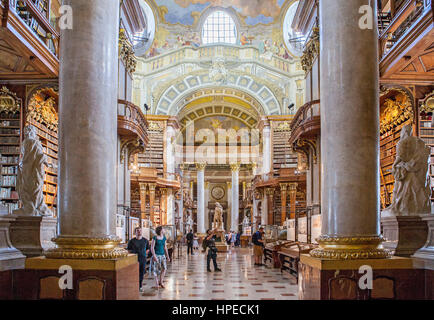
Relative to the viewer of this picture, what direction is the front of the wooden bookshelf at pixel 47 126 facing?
facing the viewer and to the right of the viewer

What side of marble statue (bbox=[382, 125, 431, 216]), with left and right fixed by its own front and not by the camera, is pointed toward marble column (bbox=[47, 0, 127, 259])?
front

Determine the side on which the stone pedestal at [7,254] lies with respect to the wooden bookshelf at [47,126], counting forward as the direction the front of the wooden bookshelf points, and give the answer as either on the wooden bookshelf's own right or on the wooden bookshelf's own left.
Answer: on the wooden bookshelf's own right

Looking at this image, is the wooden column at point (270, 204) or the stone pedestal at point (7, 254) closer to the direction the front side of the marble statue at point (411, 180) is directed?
the stone pedestal

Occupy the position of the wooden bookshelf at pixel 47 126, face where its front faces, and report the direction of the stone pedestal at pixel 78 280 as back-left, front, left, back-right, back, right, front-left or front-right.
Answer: front-right

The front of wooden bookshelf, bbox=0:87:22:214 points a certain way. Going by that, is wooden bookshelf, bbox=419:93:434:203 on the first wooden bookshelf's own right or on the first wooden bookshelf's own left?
on the first wooden bookshelf's own left

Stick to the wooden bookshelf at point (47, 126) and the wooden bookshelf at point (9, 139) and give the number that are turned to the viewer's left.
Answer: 0

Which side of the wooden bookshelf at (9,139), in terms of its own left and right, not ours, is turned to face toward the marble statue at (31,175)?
front

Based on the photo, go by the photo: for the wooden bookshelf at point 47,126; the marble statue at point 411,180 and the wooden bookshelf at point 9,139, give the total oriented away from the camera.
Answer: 0

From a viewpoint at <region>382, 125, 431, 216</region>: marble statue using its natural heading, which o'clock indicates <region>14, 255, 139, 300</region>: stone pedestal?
The stone pedestal is roughly at 12 o'clock from the marble statue.

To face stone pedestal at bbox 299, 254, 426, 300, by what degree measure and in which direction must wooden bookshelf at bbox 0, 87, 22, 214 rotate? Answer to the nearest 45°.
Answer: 0° — it already faces it
